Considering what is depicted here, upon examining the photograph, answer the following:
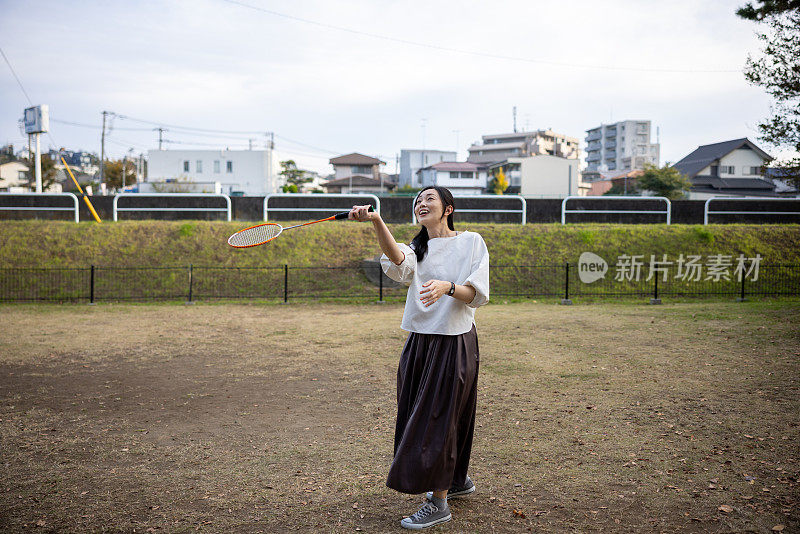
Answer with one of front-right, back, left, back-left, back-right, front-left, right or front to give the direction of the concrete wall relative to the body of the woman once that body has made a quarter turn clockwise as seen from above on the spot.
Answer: front-right

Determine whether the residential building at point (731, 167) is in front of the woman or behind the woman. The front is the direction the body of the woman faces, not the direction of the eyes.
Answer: behind

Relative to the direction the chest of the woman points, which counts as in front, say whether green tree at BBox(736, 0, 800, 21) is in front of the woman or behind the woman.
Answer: behind

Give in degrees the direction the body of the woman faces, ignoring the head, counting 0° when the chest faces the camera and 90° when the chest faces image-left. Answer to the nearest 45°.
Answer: approximately 45°
